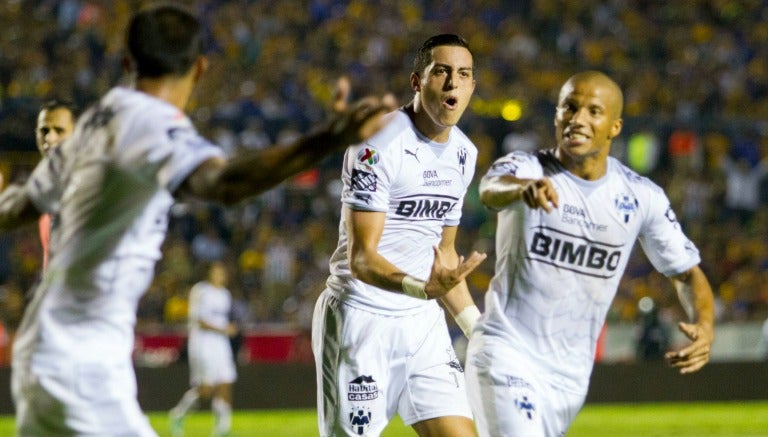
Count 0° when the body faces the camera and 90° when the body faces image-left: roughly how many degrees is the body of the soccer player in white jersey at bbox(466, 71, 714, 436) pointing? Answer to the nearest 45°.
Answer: approximately 0°

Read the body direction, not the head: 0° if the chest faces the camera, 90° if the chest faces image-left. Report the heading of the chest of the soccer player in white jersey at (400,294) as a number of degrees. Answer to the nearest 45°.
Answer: approximately 315°

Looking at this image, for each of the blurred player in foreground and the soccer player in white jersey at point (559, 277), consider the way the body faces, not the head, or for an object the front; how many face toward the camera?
1

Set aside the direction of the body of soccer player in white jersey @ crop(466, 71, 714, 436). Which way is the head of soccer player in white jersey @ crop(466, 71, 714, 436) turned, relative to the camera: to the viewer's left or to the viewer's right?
to the viewer's left

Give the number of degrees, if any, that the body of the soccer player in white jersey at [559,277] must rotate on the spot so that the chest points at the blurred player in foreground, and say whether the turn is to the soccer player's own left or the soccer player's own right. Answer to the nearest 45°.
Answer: approximately 45° to the soccer player's own right

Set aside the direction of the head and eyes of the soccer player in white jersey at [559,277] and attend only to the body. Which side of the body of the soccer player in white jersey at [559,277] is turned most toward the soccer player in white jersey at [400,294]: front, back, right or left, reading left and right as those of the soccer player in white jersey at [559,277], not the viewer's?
right

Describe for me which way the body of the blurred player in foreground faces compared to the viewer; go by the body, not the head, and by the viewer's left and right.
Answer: facing away from the viewer and to the right of the viewer

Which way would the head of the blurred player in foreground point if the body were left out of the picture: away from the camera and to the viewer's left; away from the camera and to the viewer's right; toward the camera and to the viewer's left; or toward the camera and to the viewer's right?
away from the camera and to the viewer's right
